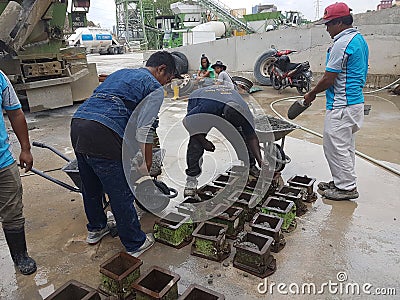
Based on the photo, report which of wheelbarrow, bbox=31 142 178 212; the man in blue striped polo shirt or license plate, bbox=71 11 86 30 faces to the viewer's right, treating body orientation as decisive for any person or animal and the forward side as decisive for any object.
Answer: the wheelbarrow

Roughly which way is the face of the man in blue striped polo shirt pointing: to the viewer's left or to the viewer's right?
to the viewer's left

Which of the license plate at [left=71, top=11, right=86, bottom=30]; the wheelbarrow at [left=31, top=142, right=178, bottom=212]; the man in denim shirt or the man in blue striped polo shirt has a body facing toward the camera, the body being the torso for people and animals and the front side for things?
the license plate

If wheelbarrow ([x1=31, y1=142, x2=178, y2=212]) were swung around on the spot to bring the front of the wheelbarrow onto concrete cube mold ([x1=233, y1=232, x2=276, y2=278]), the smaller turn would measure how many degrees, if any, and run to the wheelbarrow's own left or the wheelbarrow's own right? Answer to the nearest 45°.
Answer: approximately 45° to the wheelbarrow's own right

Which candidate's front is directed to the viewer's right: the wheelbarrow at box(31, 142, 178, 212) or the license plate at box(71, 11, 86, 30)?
the wheelbarrow

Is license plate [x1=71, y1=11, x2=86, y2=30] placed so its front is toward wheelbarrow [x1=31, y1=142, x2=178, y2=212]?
yes

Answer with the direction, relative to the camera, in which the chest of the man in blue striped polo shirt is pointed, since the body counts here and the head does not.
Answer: to the viewer's left

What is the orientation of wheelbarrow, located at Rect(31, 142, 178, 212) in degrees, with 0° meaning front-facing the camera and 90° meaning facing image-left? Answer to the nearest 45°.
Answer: approximately 270°

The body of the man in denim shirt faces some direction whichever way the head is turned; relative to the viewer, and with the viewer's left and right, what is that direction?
facing away from the viewer and to the right of the viewer

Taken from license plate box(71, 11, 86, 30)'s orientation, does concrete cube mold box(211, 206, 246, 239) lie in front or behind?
in front

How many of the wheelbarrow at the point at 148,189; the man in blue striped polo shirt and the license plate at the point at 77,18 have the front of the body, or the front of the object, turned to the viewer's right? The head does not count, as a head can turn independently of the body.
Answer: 1

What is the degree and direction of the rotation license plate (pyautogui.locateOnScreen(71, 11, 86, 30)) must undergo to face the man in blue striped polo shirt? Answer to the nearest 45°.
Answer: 0° — it already faces them

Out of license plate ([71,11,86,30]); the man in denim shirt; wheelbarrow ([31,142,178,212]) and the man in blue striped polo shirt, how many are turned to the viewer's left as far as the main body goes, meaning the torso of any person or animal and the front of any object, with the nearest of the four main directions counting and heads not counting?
1
